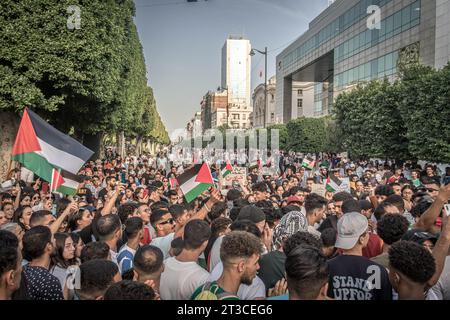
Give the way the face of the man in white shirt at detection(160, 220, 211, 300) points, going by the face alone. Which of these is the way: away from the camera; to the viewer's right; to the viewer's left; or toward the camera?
away from the camera

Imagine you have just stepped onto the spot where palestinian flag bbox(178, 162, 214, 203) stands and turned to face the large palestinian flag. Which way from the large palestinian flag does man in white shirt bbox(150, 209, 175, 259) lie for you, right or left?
left

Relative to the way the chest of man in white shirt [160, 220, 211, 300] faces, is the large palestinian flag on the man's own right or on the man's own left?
on the man's own left

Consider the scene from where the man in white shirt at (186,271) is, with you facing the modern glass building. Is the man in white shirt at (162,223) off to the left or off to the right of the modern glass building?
left

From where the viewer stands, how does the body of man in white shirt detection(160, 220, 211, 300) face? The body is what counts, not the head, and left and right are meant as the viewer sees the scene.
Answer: facing away from the viewer and to the right of the viewer

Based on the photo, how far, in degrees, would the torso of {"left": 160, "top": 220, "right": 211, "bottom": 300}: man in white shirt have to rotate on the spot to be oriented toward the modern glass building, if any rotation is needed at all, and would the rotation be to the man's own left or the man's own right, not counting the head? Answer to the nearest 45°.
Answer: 0° — they already face it

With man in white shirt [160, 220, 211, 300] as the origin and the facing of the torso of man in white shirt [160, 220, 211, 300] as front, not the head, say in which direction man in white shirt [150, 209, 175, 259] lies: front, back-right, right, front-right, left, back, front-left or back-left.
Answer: front-left
